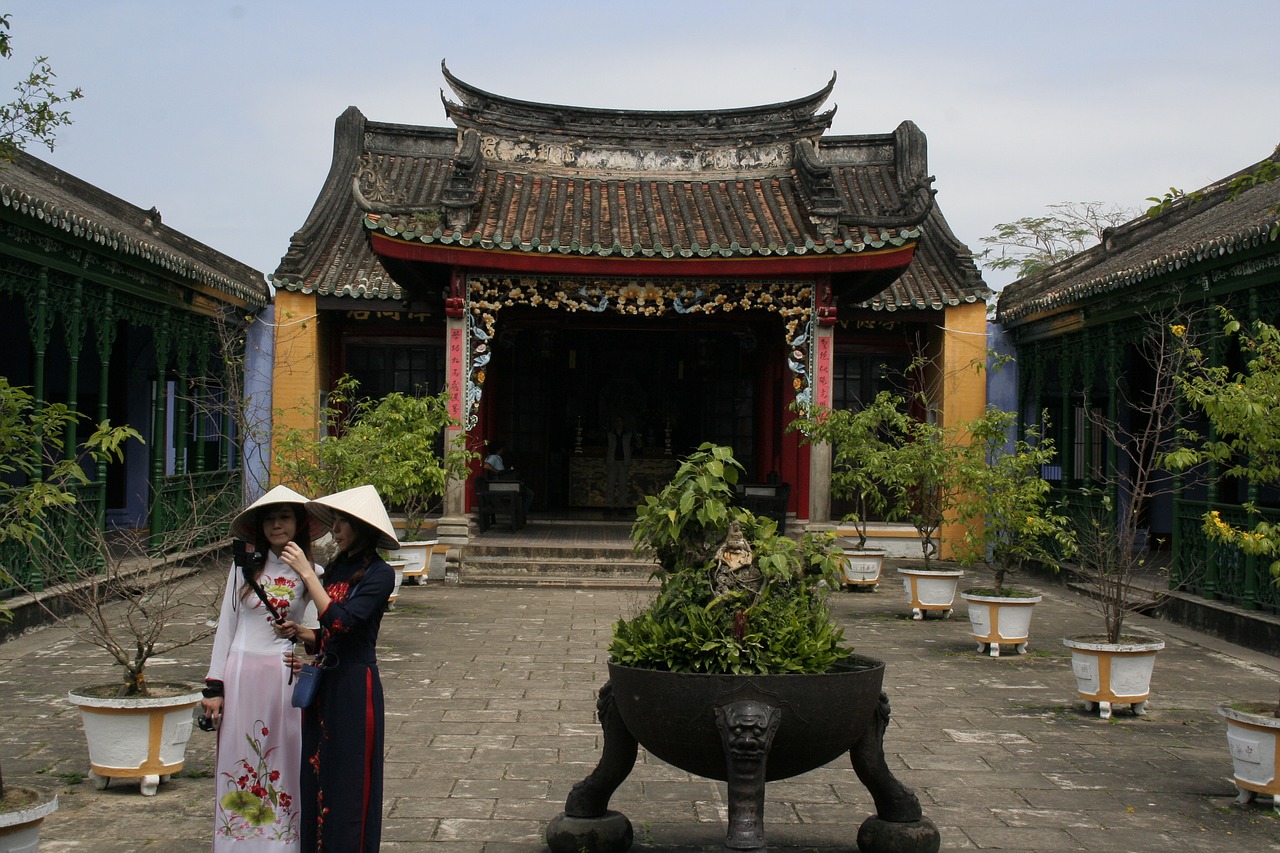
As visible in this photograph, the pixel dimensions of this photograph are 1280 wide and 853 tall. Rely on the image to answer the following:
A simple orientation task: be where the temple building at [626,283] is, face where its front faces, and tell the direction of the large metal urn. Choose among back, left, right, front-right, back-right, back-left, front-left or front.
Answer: front

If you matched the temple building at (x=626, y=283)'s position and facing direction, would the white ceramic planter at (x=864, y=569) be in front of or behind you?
in front

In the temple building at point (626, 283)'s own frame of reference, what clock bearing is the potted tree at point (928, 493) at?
The potted tree is roughly at 11 o'clock from the temple building.

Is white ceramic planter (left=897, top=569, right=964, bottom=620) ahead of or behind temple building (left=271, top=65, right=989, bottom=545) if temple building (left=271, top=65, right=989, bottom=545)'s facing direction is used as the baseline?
ahead

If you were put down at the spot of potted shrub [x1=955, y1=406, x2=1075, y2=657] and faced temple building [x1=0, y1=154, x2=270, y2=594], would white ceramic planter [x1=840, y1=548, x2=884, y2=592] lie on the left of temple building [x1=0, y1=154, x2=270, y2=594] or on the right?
right

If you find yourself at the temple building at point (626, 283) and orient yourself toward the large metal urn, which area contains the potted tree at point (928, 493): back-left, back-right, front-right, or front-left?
front-left

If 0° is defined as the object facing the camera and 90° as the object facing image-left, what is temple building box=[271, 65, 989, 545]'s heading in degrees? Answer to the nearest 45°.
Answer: approximately 0°

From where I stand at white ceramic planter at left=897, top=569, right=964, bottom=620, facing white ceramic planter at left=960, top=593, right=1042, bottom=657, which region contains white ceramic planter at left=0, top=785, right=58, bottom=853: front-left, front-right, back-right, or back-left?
front-right

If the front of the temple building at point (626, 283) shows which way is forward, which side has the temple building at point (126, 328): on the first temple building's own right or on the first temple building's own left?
on the first temple building's own right

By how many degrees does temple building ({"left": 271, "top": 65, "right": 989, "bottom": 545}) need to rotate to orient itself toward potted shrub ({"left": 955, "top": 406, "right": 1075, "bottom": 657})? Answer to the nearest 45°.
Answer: approximately 45° to its left

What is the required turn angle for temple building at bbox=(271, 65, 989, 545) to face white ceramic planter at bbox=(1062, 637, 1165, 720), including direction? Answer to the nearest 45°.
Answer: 0° — it already faces it

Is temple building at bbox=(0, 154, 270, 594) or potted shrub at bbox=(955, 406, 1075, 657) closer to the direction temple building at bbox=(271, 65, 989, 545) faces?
the potted shrub

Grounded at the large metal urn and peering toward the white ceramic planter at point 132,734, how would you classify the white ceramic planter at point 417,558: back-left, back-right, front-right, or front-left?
front-right

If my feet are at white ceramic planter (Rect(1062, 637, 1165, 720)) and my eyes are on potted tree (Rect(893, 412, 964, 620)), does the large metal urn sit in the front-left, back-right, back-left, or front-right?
back-left

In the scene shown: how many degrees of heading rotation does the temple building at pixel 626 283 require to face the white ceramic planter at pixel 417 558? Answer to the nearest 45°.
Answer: approximately 45° to its right

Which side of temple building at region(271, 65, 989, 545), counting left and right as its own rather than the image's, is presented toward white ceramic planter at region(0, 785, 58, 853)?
front

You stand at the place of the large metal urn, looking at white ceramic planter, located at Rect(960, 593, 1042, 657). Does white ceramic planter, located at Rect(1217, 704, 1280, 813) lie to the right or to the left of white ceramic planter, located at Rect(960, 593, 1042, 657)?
right
